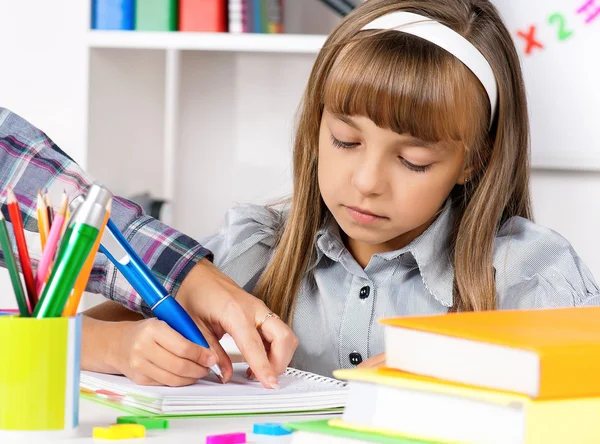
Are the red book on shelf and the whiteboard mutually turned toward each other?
no

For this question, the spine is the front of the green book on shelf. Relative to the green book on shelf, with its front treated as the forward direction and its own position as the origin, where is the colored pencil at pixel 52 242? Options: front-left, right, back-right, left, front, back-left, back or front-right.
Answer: front

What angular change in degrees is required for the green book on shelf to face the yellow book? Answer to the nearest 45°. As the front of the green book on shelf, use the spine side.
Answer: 0° — it already faces it

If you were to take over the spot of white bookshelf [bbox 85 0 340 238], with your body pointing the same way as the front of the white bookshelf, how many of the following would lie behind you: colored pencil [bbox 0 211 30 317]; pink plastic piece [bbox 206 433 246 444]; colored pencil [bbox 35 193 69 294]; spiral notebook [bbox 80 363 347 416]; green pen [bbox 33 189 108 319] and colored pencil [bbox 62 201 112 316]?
0

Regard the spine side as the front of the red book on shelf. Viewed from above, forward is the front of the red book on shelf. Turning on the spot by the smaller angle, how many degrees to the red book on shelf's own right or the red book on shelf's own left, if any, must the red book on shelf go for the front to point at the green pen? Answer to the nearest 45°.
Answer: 0° — it already faces it

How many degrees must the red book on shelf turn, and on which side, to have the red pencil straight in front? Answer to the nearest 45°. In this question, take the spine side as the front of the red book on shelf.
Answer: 0° — it already faces it

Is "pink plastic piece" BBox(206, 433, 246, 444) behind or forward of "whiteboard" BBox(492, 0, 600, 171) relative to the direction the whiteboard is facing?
forward

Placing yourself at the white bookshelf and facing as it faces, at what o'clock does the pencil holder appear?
The pencil holder is roughly at 12 o'clock from the white bookshelf.

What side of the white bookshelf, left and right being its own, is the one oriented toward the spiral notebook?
front

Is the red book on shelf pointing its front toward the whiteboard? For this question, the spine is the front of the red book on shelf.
no

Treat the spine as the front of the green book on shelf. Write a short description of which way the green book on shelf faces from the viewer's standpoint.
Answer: facing the viewer

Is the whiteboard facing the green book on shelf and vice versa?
no

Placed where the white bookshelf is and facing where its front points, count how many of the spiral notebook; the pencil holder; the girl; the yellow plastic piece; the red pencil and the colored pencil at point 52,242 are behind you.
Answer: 0

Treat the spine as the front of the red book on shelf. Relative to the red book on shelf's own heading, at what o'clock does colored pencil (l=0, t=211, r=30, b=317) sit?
The colored pencil is roughly at 12 o'clock from the red book on shelf.

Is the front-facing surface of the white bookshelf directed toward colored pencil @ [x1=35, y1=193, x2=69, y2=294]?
yes

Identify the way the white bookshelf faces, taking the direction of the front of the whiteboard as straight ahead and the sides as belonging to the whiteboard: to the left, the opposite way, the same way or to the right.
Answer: the same way

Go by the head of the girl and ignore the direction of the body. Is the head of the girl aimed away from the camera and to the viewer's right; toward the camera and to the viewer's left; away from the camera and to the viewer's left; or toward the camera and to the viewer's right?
toward the camera and to the viewer's left

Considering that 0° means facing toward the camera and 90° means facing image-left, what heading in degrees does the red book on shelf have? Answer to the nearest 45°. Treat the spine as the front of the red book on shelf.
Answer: approximately 0°

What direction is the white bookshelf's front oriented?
toward the camera
